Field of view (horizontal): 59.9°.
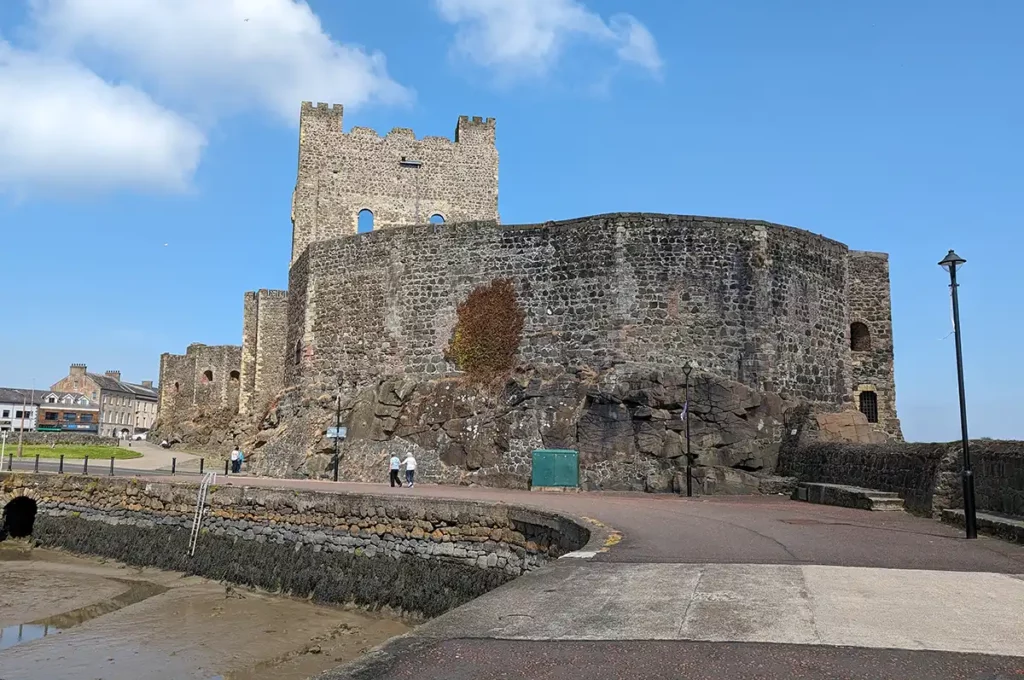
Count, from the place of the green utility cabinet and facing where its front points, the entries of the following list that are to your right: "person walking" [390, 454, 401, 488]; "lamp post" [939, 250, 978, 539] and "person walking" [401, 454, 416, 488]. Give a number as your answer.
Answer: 2

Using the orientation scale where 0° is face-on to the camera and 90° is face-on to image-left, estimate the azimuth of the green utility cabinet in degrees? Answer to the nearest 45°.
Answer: approximately 0°

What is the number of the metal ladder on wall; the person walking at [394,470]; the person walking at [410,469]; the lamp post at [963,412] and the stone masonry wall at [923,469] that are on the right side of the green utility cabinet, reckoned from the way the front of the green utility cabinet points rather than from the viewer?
3

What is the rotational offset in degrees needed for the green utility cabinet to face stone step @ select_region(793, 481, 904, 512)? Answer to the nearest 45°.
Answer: approximately 45° to its left

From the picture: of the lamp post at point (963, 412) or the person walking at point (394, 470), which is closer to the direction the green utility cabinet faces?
the lamp post

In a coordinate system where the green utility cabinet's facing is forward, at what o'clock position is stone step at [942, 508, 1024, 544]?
The stone step is roughly at 11 o'clock from the green utility cabinet.

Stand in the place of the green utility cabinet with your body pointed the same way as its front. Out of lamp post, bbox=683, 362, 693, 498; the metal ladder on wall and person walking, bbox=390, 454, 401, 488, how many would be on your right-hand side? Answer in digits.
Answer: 2

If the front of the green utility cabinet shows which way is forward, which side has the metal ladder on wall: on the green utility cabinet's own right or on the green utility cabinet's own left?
on the green utility cabinet's own right

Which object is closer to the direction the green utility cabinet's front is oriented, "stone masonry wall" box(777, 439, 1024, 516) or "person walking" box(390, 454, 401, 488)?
the stone masonry wall

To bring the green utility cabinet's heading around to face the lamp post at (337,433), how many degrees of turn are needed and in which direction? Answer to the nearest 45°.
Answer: approximately 135° to its right

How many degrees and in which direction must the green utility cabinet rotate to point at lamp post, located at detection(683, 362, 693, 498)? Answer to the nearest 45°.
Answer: approximately 90° to its left

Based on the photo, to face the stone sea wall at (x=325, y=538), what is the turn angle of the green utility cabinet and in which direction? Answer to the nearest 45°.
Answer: approximately 45° to its right

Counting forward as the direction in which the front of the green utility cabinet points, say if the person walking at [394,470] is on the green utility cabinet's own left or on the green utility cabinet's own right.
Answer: on the green utility cabinet's own right

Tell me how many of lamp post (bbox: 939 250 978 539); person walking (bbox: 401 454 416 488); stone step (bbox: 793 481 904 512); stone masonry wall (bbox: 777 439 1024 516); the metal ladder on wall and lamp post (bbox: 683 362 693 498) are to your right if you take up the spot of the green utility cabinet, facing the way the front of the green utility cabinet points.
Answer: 2

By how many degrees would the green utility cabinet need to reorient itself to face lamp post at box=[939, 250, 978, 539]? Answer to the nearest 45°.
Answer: approximately 45° to its left
